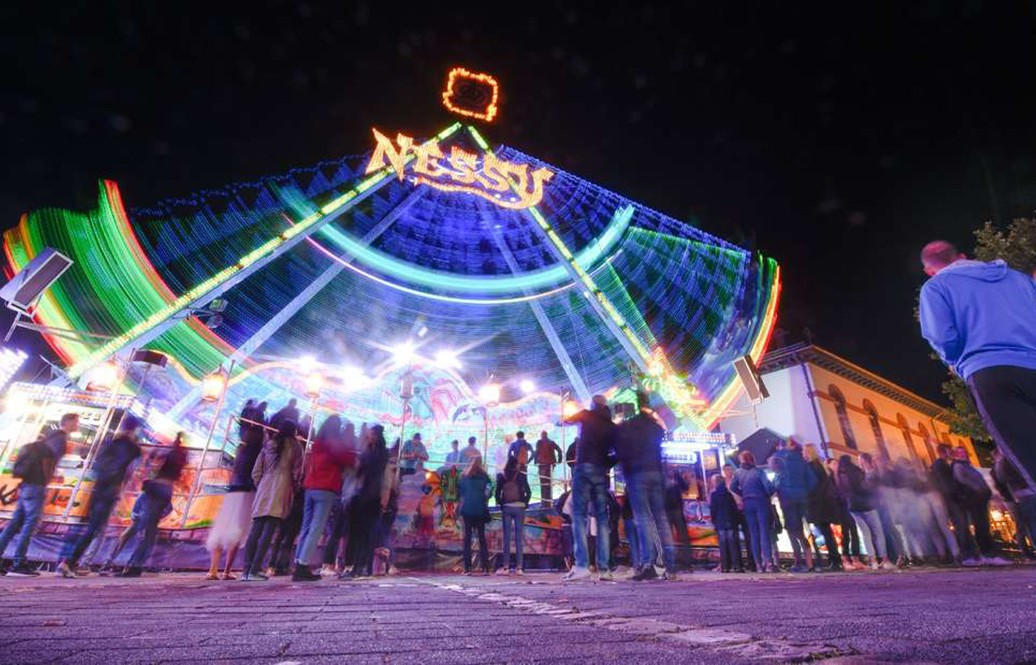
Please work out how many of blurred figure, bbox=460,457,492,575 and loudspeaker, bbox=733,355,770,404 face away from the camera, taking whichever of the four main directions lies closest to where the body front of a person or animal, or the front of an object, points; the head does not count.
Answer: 1

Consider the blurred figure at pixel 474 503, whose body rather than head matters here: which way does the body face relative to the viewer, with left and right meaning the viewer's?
facing away from the viewer

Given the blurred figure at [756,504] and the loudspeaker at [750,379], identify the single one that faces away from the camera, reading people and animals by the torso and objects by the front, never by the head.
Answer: the blurred figure

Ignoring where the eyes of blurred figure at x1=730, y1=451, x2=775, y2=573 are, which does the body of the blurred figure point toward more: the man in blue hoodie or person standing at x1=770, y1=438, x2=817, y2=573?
the person standing

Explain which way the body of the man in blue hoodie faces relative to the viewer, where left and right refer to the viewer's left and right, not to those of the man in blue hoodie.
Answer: facing away from the viewer and to the left of the viewer

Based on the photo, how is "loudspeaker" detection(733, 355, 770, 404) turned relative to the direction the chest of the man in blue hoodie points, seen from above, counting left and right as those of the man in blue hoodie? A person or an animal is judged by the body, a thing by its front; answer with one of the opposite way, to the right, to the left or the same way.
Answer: to the left

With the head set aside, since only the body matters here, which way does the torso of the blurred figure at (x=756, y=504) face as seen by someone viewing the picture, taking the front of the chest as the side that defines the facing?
away from the camera

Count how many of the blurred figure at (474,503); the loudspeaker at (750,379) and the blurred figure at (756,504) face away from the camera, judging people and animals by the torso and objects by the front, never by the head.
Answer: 2

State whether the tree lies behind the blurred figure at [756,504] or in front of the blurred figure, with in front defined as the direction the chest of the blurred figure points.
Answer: in front

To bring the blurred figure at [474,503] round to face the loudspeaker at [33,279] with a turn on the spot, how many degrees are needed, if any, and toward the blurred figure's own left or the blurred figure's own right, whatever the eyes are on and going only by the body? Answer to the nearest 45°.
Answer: approximately 90° to the blurred figure's own left

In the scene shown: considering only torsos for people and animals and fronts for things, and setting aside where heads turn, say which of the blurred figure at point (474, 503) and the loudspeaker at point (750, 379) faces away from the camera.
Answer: the blurred figure

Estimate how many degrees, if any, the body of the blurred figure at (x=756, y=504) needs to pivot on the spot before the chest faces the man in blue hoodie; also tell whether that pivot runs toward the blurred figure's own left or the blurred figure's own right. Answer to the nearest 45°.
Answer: approximately 180°
